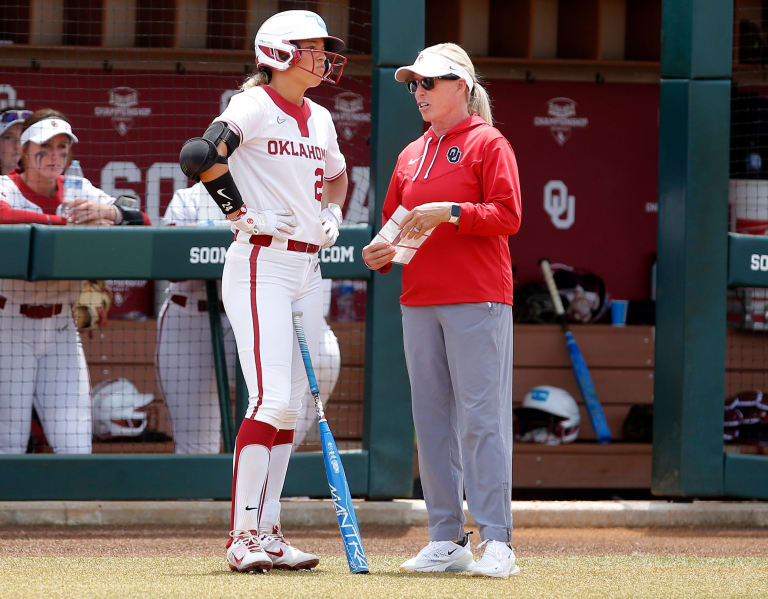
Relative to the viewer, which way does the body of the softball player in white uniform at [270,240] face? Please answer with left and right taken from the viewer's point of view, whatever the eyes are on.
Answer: facing the viewer and to the right of the viewer

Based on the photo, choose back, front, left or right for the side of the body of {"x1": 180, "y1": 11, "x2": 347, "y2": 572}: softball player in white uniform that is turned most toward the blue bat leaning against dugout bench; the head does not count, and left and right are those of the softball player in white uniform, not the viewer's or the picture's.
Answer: left

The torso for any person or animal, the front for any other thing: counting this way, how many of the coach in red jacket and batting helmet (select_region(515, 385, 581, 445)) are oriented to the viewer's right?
0

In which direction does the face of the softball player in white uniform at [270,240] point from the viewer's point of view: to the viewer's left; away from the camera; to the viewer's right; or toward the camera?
to the viewer's right

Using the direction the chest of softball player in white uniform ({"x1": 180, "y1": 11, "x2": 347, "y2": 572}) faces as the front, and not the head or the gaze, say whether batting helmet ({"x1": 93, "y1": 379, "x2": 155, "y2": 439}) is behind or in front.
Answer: behind

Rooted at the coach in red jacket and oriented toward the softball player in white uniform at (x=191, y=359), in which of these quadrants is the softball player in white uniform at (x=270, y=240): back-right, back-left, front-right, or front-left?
front-left
